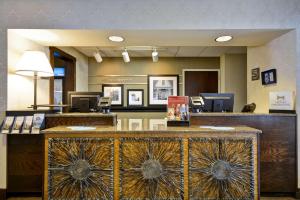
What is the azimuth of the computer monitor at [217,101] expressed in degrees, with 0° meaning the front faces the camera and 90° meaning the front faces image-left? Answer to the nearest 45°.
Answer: approximately 180°

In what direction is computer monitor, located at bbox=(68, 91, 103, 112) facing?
away from the camera

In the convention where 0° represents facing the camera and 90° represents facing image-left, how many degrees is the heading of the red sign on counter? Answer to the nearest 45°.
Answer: approximately 0°

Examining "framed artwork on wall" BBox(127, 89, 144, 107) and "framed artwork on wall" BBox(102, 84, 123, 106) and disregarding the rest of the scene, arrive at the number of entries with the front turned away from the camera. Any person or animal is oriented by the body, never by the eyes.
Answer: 0

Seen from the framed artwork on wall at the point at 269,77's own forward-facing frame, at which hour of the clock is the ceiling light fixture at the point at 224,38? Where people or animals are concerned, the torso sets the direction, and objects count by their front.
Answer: The ceiling light fixture is roughly at 12 o'clock from the framed artwork on wall.

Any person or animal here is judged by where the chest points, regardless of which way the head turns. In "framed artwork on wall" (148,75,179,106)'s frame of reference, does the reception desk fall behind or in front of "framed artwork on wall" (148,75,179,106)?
in front

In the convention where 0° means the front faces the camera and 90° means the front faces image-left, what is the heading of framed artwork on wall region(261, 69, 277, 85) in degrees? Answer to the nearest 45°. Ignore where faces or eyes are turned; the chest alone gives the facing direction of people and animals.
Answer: approximately 45°

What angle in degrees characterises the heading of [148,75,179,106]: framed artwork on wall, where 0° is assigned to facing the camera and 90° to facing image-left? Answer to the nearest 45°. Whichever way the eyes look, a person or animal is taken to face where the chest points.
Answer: approximately 0°

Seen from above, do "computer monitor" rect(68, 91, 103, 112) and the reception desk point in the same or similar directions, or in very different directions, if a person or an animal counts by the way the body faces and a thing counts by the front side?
very different directions

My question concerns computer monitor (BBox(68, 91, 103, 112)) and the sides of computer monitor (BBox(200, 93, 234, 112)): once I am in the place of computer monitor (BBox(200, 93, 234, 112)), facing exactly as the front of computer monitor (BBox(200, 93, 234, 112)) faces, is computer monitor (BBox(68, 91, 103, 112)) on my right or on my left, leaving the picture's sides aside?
on my left
